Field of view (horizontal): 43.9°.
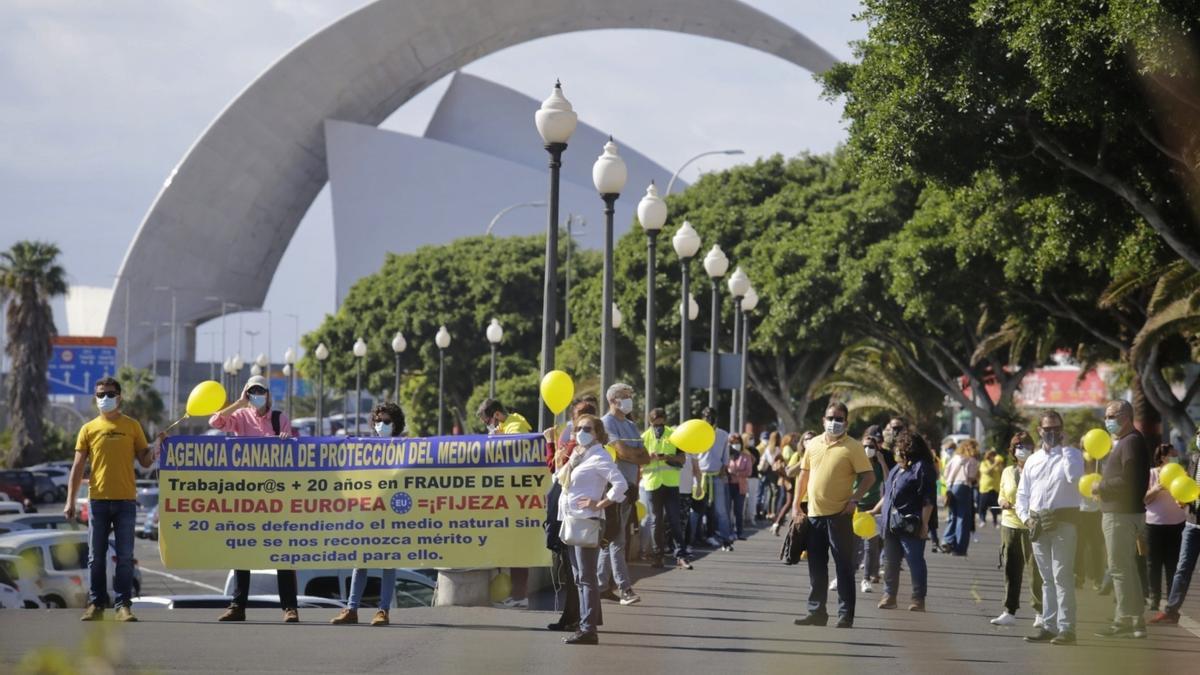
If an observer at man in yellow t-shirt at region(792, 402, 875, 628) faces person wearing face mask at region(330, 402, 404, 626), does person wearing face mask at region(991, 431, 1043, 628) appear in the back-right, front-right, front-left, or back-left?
back-right

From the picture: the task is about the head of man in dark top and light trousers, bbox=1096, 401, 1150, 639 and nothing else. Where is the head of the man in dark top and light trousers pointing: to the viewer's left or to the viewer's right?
to the viewer's left

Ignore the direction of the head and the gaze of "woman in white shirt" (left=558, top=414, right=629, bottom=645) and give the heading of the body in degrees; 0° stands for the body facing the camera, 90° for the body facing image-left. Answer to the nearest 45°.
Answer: approximately 45°

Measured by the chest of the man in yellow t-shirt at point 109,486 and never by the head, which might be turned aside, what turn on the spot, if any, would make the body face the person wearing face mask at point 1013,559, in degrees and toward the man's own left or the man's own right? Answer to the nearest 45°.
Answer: approximately 90° to the man's own left

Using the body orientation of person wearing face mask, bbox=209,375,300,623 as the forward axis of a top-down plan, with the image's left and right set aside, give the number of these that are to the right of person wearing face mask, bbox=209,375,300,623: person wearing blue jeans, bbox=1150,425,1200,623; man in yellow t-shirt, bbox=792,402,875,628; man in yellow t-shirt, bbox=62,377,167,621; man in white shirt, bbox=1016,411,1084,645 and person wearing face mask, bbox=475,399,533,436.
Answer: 1

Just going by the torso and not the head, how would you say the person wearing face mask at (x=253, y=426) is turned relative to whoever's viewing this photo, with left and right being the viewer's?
facing the viewer

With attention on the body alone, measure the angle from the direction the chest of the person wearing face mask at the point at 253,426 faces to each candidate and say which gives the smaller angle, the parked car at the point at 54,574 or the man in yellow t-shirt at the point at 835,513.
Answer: the man in yellow t-shirt

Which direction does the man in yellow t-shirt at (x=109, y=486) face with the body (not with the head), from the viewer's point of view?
toward the camera

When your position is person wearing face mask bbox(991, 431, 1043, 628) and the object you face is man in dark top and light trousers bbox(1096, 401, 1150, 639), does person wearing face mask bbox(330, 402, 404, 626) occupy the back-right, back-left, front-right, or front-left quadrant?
back-right

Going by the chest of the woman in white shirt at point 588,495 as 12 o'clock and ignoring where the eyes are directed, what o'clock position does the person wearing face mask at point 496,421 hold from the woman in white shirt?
The person wearing face mask is roughly at 4 o'clock from the woman in white shirt.

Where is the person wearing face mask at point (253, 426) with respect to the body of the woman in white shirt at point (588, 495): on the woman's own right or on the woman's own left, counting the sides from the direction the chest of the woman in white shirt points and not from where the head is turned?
on the woman's own right

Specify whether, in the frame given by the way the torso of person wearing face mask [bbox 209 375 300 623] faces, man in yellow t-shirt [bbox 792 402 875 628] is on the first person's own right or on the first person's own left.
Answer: on the first person's own left
